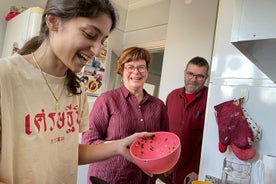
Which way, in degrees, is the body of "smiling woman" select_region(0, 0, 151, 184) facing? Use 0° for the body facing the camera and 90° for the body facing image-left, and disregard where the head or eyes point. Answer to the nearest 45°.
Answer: approximately 315°

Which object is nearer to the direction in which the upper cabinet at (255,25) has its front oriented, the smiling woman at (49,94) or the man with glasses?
the smiling woman

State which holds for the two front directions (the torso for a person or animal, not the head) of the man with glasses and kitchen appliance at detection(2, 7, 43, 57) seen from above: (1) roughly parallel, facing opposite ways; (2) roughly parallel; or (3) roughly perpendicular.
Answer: roughly perpendicular

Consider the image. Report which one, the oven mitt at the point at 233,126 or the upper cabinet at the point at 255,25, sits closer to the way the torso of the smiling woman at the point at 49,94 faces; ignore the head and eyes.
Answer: the upper cabinet
